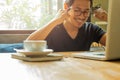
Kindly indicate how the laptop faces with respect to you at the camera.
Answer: facing away from the viewer and to the left of the viewer

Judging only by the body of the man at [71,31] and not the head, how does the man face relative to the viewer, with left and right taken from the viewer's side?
facing the viewer

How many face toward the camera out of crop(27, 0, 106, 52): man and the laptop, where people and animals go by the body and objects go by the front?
1

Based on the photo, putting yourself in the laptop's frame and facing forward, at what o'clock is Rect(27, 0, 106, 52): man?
The man is roughly at 1 o'clock from the laptop.

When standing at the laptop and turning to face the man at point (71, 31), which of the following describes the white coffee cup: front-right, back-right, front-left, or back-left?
front-left

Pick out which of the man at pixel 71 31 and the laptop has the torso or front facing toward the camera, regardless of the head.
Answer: the man

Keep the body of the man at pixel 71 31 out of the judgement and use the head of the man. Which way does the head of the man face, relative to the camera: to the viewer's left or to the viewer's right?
to the viewer's right

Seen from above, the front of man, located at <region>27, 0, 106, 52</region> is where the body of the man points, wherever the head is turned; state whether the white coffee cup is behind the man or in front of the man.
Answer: in front

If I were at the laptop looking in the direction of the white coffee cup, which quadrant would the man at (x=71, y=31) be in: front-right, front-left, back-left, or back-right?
front-right

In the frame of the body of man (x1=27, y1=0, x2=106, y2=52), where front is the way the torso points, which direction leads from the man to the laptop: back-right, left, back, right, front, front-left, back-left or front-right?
front
